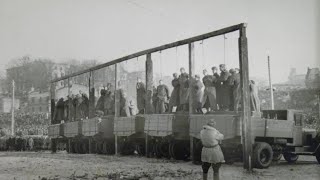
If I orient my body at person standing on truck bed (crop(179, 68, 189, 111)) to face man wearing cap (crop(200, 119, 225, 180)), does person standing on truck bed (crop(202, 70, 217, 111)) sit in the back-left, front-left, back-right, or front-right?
front-left

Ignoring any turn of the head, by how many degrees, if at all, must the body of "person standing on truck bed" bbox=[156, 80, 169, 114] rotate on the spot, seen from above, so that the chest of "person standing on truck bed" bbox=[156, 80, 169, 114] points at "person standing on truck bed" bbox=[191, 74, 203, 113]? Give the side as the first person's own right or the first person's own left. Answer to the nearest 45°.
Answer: approximately 90° to the first person's own left

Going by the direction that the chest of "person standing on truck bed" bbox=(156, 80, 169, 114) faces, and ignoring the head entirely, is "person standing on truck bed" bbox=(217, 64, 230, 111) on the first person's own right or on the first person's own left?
on the first person's own left

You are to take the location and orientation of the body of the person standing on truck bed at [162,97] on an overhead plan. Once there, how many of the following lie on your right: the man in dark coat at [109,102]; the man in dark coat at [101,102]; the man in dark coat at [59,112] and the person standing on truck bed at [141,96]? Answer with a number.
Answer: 4

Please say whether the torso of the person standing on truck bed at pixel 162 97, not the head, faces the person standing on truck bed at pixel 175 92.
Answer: no

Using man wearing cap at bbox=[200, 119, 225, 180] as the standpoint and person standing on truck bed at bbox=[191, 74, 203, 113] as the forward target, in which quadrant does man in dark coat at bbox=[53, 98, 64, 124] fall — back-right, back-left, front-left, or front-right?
front-left

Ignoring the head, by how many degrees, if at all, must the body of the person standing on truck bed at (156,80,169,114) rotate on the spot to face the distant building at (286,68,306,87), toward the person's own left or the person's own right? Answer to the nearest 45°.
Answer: approximately 135° to the person's own left

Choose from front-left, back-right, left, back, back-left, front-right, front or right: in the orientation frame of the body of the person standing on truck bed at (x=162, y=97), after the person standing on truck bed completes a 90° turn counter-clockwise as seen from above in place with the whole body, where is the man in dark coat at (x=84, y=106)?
back

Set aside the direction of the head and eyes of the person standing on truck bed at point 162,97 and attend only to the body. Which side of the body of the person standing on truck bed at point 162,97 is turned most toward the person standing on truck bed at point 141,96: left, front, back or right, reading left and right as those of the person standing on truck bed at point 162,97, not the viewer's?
right

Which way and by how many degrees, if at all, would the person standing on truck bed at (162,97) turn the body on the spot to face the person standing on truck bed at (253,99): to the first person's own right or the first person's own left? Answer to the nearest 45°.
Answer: approximately 90° to the first person's own left

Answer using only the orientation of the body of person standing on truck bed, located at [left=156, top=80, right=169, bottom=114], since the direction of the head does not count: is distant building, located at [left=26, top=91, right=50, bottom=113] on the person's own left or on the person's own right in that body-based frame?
on the person's own right

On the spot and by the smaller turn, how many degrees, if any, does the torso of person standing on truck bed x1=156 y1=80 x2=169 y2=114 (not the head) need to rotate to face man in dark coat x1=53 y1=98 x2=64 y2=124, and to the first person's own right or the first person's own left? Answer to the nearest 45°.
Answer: approximately 90° to the first person's own right

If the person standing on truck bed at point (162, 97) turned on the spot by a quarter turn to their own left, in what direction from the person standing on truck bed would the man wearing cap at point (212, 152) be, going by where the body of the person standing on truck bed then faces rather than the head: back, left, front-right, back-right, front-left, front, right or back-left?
front-right

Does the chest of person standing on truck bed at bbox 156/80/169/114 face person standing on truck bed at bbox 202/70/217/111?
no

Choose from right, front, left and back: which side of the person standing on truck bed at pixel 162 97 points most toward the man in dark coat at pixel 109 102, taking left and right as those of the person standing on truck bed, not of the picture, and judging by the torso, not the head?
right

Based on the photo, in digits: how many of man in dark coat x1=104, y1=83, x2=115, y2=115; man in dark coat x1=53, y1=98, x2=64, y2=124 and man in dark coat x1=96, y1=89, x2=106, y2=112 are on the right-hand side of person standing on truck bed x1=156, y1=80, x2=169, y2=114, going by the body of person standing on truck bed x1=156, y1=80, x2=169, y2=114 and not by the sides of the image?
3

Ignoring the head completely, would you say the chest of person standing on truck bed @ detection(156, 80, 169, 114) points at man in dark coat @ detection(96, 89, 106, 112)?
no
